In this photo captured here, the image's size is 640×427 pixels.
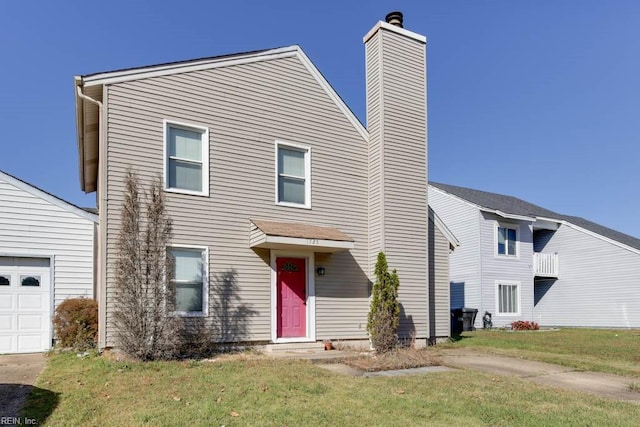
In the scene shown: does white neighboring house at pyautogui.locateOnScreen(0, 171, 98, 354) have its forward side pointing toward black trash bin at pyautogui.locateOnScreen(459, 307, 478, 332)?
no

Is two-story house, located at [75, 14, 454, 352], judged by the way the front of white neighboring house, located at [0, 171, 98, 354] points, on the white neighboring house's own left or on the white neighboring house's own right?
on the white neighboring house's own left

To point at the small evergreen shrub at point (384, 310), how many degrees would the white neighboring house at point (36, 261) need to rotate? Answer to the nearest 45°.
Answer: approximately 45° to its left

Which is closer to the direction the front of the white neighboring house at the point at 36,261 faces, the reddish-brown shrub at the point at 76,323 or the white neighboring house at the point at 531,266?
the reddish-brown shrub

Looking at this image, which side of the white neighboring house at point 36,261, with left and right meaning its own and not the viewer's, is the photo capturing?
front

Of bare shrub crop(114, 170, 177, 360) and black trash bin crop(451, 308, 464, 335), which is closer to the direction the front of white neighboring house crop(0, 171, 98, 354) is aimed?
the bare shrub

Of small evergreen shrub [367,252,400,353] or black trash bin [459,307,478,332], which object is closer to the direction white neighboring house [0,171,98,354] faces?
the small evergreen shrub

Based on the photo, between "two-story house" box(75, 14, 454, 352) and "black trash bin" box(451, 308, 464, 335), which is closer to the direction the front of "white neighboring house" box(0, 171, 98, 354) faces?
the two-story house

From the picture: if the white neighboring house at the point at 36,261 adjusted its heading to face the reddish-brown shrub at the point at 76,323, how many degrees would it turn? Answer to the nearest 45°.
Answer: approximately 45° to its left

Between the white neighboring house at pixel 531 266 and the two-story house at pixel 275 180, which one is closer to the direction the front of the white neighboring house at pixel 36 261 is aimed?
the two-story house

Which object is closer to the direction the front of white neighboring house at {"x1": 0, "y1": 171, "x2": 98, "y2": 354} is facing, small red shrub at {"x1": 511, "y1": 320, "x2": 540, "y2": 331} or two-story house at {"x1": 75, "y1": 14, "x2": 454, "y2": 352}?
the two-story house

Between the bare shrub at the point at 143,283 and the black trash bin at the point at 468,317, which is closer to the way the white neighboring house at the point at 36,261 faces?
the bare shrub
